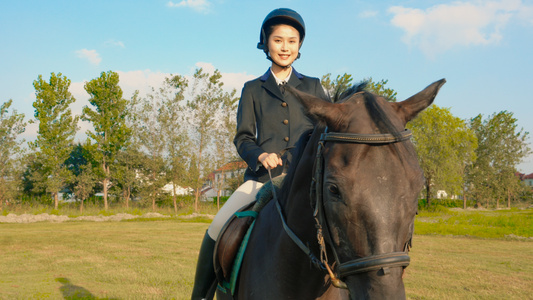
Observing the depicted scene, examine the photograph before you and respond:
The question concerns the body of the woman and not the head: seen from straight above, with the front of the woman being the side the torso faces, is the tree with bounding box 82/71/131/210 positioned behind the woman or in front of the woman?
behind

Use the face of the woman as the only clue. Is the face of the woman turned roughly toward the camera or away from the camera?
toward the camera

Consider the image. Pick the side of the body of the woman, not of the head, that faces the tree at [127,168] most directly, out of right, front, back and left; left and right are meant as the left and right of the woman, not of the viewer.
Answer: back

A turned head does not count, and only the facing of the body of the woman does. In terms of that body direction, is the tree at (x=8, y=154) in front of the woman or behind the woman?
behind

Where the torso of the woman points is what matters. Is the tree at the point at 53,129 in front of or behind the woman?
behind

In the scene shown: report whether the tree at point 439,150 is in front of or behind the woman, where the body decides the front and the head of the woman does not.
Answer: behind

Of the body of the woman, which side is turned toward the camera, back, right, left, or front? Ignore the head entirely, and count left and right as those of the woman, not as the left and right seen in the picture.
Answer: front
